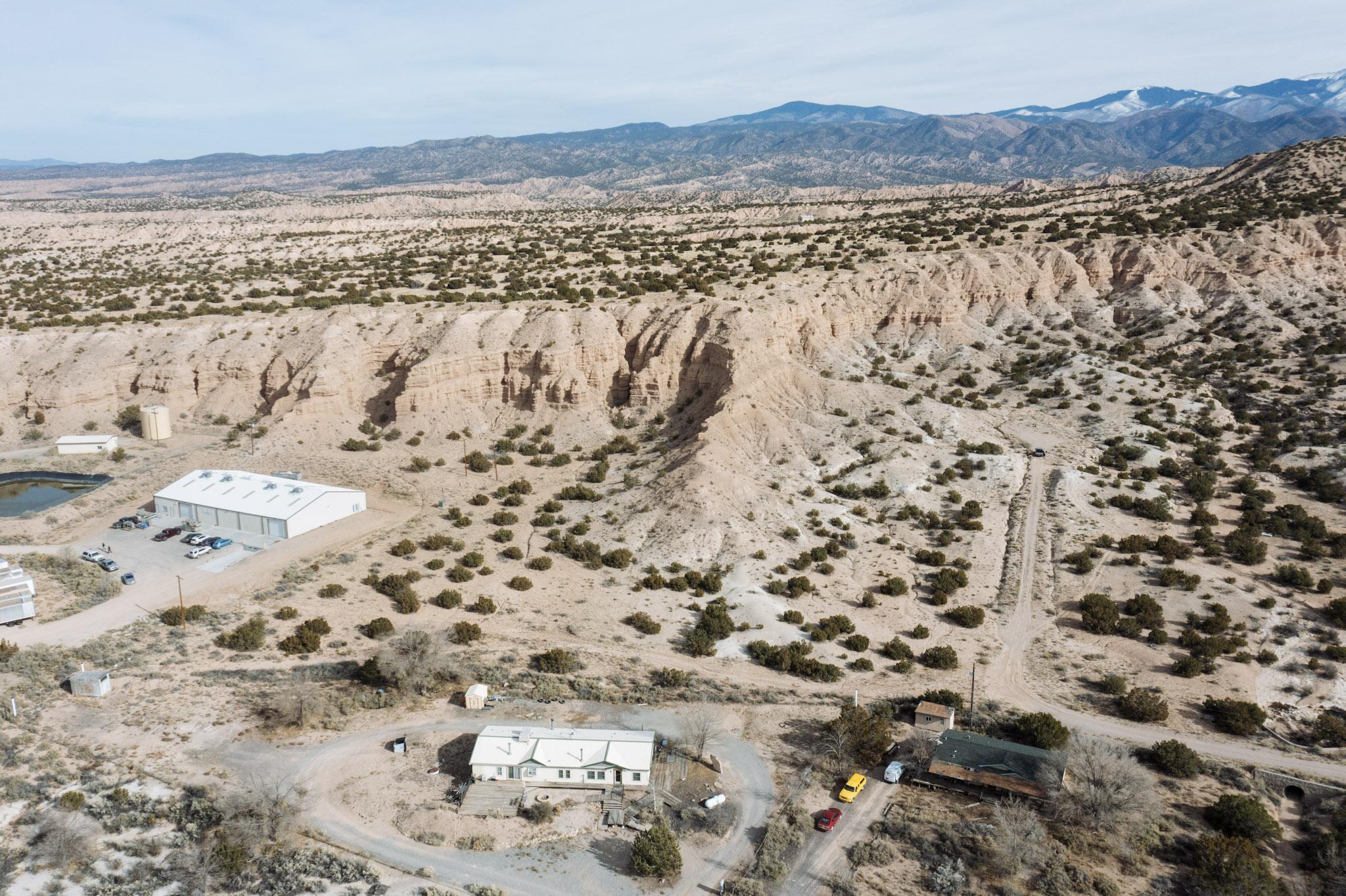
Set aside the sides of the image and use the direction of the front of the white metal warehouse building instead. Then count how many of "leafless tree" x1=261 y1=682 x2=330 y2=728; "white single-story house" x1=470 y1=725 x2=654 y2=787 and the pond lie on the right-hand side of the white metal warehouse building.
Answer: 1

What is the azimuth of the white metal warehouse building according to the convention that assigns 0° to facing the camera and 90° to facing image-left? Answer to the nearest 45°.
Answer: approximately 45°

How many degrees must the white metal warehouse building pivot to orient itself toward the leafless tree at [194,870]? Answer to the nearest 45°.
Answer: approximately 45° to its left

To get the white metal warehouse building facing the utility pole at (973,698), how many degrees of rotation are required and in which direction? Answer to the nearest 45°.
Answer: approximately 90° to its left

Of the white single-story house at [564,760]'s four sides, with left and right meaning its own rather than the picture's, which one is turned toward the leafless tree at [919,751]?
left

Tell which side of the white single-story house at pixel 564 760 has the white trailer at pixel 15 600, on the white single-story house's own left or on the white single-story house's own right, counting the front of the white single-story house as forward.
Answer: on the white single-story house's own right

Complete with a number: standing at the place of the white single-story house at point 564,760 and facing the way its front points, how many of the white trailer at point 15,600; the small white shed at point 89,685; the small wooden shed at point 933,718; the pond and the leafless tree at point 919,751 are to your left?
2

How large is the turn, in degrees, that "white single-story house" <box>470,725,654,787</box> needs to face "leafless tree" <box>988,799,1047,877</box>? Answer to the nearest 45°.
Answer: approximately 45° to its left

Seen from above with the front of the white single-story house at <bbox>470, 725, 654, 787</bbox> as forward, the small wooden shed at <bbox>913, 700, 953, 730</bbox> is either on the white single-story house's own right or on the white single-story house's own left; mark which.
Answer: on the white single-story house's own left

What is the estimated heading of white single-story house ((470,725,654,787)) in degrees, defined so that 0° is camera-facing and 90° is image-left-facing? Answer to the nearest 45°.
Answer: approximately 0°

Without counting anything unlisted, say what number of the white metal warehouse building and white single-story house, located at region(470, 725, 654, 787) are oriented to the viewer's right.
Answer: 0

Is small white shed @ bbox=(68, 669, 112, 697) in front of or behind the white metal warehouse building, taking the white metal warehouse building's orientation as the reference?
in front
